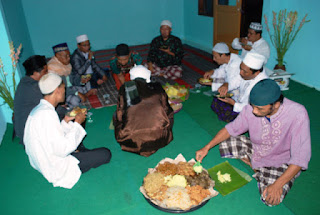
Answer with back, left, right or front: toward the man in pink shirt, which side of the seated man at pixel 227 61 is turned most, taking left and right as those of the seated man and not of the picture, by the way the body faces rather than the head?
left

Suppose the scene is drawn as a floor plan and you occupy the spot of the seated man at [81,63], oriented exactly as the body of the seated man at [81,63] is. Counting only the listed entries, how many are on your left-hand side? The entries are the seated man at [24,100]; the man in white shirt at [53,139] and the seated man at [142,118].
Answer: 0

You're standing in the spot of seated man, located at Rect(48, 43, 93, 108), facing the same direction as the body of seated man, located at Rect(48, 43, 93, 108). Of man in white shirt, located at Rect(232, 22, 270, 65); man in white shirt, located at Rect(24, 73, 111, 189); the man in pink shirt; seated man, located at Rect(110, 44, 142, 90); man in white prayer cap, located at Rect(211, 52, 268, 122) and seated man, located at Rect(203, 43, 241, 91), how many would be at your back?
0

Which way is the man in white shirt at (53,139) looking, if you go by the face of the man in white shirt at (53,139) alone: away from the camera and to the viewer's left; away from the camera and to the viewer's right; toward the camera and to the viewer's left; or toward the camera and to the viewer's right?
away from the camera and to the viewer's right

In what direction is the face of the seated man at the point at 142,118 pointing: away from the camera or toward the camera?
away from the camera

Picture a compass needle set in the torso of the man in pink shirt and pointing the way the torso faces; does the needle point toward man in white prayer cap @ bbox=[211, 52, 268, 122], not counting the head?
no

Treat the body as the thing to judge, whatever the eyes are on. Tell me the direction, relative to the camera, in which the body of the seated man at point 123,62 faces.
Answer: toward the camera

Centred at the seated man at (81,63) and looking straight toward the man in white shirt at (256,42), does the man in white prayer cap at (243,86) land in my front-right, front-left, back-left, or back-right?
front-right

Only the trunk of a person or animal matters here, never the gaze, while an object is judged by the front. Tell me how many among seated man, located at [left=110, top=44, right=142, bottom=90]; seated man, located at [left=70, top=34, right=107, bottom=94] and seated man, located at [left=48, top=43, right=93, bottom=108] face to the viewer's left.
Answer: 0

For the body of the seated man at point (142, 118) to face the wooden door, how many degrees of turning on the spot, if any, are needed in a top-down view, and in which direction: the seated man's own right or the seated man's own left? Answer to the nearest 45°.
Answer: approximately 45° to the seated man's own right

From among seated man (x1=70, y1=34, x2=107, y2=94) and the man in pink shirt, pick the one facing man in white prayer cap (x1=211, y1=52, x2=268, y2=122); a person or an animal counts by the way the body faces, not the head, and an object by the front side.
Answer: the seated man

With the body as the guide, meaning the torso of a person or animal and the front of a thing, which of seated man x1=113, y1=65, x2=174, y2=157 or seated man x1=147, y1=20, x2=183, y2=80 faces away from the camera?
seated man x1=113, y1=65, x2=174, y2=157

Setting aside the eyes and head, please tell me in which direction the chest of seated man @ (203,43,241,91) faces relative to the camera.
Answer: to the viewer's left

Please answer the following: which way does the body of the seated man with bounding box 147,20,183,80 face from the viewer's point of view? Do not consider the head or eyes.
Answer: toward the camera

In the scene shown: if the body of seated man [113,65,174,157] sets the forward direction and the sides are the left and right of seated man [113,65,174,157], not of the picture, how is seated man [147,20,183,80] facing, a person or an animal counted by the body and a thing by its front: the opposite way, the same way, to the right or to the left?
the opposite way

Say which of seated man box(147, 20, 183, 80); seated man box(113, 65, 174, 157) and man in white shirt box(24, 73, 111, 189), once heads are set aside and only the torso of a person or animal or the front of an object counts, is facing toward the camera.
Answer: seated man box(147, 20, 183, 80)

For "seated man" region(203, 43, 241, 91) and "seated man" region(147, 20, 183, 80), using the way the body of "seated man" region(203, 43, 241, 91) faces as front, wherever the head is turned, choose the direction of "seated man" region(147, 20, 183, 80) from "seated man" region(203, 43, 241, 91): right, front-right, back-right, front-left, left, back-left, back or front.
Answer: front-right

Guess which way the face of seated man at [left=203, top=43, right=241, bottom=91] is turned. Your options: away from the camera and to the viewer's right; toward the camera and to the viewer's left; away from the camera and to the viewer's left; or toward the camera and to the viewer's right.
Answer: toward the camera and to the viewer's left
